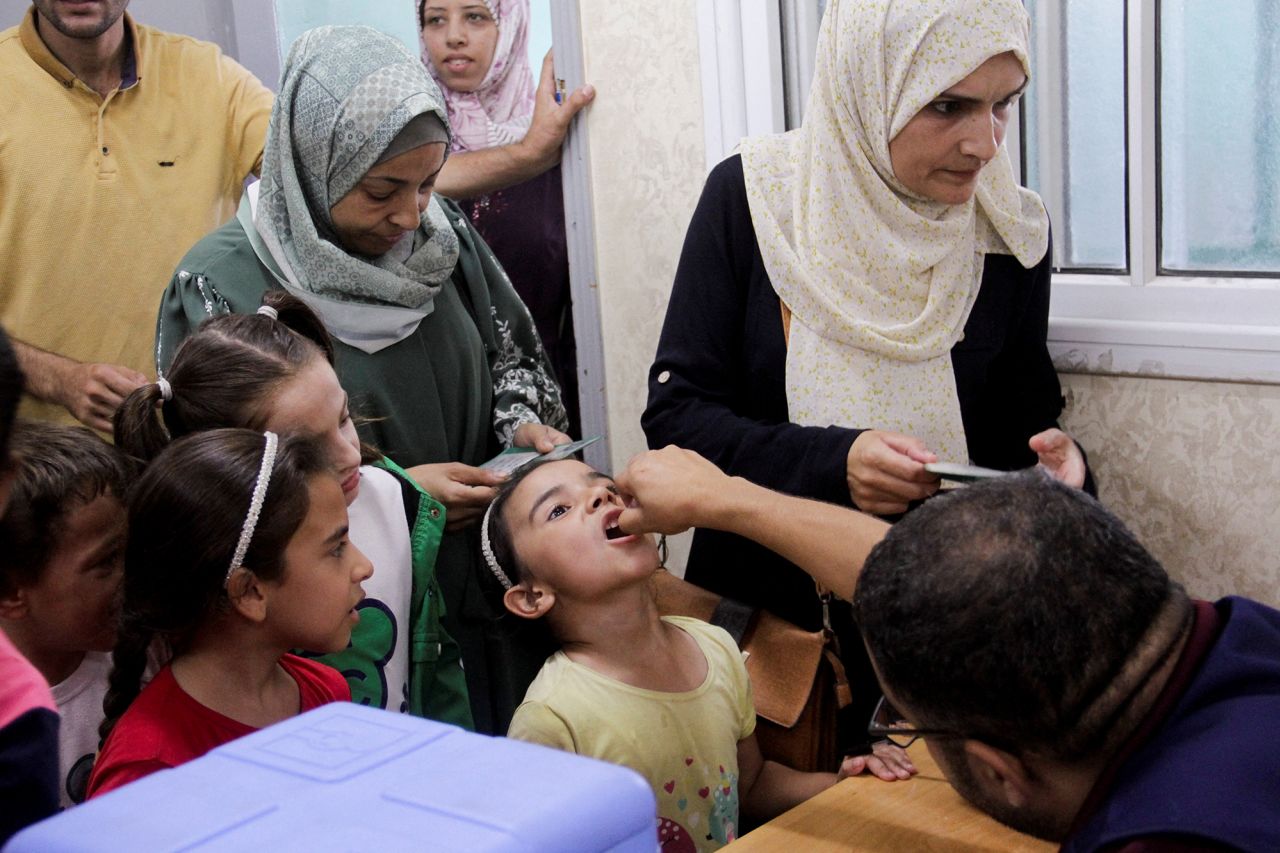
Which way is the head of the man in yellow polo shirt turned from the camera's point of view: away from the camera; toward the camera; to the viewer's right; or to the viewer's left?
toward the camera

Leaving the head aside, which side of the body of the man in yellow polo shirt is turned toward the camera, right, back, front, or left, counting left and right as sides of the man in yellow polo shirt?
front

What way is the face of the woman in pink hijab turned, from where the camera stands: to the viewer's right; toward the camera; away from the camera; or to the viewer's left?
toward the camera

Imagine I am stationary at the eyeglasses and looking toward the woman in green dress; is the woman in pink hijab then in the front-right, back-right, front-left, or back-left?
front-right

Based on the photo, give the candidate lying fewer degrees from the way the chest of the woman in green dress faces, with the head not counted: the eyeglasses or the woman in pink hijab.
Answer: the eyeglasses

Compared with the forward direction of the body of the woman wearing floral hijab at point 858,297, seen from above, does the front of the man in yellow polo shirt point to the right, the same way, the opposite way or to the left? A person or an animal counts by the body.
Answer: the same way

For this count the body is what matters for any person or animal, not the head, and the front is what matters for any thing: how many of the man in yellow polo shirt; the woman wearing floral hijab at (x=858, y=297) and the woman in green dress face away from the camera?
0

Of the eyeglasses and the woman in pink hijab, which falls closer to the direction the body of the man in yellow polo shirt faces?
the eyeglasses

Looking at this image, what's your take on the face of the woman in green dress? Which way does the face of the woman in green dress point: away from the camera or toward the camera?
toward the camera

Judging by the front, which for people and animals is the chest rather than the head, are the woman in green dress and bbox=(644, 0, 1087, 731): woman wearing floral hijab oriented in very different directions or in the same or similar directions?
same or similar directions

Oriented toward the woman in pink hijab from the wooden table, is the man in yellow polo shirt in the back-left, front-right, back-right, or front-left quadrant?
front-left

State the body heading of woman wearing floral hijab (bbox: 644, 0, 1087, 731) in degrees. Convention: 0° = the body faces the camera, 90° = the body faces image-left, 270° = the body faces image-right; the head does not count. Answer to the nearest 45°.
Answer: approximately 315°

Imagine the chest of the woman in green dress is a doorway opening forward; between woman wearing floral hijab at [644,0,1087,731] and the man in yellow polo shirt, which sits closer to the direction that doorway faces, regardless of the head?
the woman wearing floral hijab

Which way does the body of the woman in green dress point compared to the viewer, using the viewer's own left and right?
facing the viewer and to the right of the viewer

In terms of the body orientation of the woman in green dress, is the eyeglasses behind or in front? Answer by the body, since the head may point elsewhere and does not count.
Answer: in front

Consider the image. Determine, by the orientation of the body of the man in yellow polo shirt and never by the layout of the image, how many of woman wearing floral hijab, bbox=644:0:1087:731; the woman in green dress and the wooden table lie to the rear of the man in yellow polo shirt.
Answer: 0

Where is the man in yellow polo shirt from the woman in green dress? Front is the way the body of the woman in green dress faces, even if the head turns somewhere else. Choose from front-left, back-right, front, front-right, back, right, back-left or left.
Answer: back
